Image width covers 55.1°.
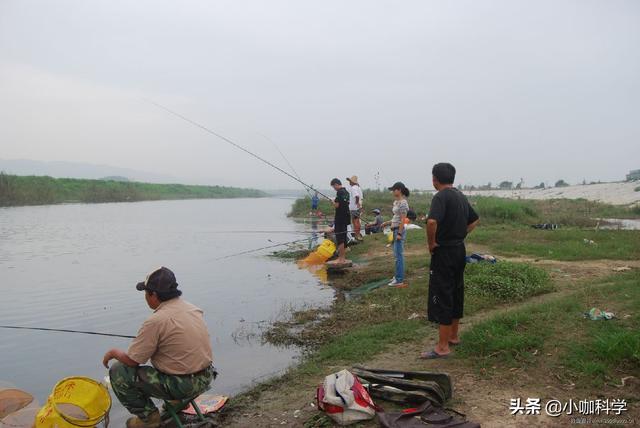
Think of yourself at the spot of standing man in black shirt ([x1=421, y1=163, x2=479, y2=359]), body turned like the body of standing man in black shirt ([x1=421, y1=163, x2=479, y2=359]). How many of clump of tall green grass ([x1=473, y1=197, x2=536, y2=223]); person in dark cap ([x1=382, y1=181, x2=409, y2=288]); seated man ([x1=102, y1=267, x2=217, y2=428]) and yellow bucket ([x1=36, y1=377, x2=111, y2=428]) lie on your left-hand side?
2

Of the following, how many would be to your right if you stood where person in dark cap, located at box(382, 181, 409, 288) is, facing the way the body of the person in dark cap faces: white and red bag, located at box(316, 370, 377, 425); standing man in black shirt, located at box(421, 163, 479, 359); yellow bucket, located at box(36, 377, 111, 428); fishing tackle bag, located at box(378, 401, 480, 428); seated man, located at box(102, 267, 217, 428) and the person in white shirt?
1

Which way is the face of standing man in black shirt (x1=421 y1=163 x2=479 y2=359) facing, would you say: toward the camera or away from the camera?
away from the camera

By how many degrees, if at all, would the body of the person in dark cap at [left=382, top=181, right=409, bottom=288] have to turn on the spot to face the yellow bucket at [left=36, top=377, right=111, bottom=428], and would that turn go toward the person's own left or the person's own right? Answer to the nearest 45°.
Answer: approximately 45° to the person's own left

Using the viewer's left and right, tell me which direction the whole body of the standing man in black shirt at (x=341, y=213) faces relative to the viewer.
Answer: facing to the left of the viewer

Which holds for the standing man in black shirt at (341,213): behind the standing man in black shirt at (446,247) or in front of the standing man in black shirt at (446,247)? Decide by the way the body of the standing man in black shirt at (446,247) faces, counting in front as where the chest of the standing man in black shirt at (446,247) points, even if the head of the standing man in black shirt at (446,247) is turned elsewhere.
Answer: in front

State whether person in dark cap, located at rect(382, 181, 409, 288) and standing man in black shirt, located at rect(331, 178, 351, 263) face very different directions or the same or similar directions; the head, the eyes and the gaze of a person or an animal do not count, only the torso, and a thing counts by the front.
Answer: same or similar directions

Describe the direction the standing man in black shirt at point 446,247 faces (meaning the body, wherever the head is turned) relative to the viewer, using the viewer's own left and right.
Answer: facing away from the viewer and to the left of the viewer

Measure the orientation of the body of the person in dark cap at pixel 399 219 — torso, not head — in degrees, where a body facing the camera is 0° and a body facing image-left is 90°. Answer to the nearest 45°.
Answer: approximately 90°

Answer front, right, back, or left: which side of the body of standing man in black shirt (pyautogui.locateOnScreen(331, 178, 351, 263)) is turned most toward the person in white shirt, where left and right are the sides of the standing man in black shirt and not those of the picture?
right

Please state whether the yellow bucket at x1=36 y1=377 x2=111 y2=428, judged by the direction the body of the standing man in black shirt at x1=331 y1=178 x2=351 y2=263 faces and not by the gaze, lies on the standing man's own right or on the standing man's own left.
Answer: on the standing man's own left

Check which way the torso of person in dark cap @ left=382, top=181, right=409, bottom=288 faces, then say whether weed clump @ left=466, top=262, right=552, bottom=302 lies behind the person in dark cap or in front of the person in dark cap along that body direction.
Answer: behind

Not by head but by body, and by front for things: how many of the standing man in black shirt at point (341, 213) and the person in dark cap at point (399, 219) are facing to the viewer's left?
2
